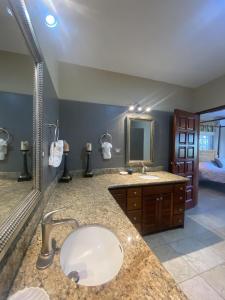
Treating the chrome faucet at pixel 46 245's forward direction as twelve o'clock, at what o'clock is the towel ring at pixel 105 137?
The towel ring is roughly at 10 o'clock from the chrome faucet.

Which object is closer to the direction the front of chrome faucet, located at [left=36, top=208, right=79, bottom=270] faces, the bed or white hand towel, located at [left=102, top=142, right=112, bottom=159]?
the bed

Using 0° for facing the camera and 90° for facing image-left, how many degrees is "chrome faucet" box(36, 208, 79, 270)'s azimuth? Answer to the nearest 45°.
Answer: approximately 270°

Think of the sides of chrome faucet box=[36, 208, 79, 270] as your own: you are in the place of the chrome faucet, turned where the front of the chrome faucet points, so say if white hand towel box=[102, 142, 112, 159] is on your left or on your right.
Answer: on your left

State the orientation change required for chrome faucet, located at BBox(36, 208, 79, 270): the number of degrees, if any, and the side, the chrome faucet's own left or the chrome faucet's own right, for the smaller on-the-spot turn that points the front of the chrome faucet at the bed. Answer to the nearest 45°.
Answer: approximately 45° to the chrome faucet's own left

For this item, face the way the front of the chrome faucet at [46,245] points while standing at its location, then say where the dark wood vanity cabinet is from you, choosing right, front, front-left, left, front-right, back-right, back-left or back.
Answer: front-left

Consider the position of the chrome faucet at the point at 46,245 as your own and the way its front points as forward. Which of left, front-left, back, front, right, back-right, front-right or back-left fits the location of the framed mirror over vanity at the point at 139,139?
front-left
